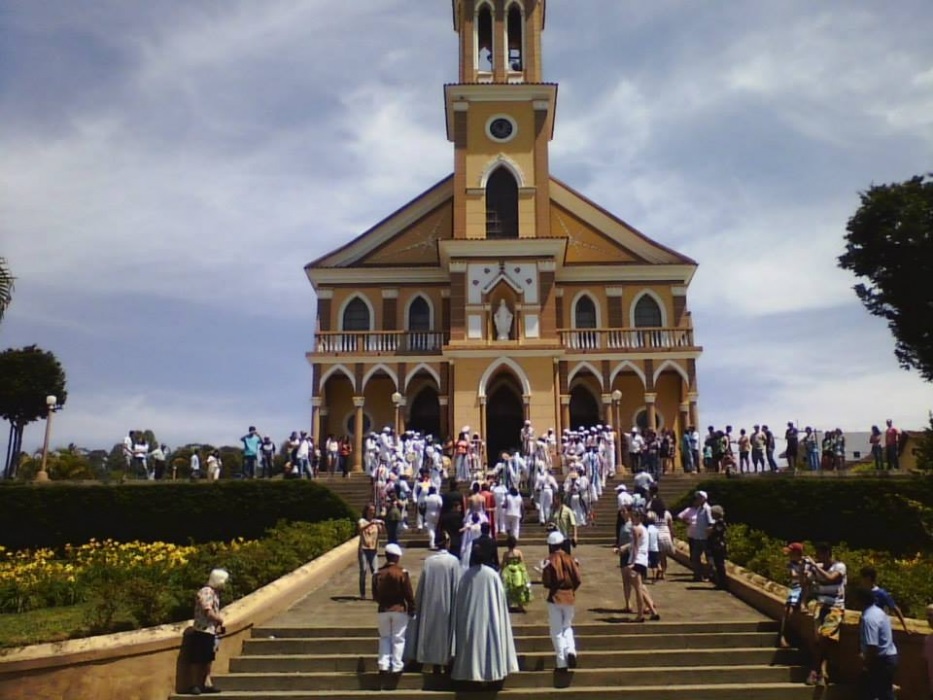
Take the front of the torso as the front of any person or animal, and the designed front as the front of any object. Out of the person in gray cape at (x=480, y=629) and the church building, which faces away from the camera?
the person in gray cape

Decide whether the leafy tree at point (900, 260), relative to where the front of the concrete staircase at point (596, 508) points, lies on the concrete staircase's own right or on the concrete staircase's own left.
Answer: on the concrete staircase's own left

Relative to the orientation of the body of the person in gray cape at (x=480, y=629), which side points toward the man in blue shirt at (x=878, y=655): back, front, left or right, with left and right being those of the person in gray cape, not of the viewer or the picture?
right

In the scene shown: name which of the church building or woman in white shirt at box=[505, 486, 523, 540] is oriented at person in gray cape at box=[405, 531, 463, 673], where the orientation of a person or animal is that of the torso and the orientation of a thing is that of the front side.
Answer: the church building

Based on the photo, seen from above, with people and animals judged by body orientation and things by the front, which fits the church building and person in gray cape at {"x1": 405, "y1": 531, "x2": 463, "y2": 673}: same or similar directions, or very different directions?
very different directions

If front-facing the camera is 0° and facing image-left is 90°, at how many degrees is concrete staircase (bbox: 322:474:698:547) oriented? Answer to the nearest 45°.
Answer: approximately 0°

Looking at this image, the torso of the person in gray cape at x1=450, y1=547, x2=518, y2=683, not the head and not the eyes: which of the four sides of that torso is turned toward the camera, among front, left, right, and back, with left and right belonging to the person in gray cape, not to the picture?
back

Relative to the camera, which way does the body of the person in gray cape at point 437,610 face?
away from the camera

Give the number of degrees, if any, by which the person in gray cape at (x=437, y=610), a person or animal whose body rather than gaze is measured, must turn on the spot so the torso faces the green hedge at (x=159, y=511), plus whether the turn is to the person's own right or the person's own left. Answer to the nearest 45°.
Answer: approximately 45° to the person's own left

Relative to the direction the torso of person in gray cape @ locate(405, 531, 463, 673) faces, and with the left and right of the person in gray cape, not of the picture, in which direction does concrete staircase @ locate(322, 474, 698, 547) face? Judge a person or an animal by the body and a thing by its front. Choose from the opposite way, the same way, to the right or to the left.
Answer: the opposite way

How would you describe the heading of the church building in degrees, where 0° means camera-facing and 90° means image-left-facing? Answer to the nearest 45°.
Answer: approximately 0°
